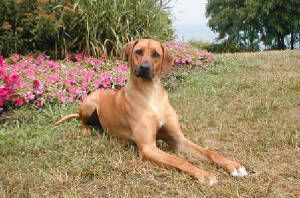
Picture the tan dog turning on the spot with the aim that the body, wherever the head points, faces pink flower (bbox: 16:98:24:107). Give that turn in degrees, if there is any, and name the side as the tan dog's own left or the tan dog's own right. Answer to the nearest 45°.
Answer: approximately 180°

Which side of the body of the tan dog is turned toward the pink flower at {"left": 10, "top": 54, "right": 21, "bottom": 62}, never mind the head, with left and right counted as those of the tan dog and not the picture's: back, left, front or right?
back

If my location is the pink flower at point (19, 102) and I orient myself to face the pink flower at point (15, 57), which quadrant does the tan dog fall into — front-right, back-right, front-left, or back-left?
back-right

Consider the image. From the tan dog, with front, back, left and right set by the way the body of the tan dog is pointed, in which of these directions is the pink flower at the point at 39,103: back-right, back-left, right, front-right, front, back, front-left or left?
back

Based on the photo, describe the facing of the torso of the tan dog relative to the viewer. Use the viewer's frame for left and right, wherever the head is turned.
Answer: facing the viewer and to the right of the viewer

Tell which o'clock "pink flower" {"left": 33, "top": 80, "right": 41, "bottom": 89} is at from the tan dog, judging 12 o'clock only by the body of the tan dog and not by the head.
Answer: The pink flower is roughly at 6 o'clock from the tan dog.

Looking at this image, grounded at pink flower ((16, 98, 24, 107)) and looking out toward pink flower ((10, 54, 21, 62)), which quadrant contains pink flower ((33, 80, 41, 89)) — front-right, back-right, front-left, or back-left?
front-right

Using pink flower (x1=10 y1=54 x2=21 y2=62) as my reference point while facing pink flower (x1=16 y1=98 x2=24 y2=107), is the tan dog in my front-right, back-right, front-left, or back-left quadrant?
front-left

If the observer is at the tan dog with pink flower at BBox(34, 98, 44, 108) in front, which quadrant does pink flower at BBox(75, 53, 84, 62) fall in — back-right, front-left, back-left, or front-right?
front-right
